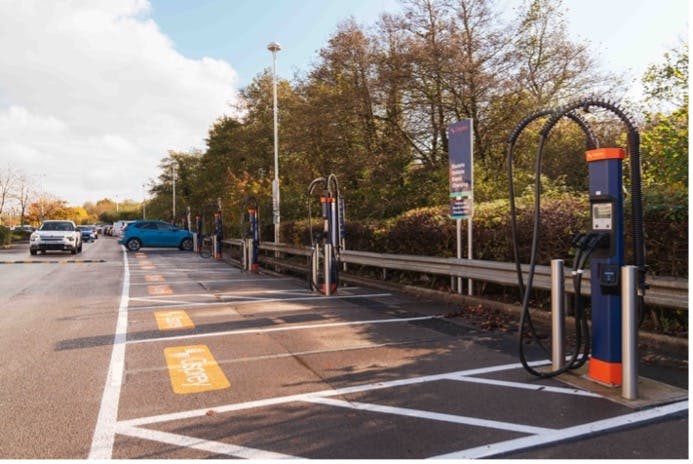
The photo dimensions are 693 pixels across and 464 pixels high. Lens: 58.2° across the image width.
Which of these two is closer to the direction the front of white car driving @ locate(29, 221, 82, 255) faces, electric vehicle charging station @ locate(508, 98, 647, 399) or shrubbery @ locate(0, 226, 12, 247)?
the electric vehicle charging station

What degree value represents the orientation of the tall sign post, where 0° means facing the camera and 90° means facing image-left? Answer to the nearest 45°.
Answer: approximately 45°

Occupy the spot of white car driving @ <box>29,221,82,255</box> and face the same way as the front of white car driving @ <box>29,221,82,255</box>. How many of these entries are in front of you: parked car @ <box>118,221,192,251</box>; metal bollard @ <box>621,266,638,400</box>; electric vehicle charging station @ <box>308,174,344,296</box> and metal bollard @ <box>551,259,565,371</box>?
3

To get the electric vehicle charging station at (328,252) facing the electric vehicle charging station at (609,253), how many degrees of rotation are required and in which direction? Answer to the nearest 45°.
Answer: approximately 45° to its left

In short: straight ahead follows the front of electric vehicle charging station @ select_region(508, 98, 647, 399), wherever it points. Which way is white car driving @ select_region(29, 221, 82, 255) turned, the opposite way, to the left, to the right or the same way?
to the left
